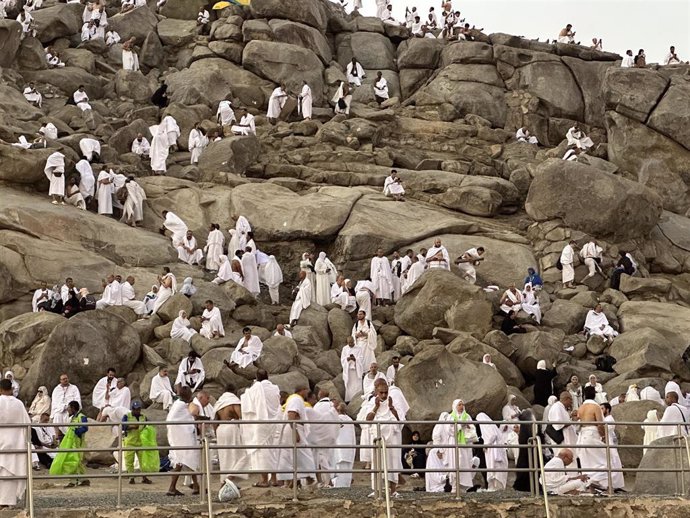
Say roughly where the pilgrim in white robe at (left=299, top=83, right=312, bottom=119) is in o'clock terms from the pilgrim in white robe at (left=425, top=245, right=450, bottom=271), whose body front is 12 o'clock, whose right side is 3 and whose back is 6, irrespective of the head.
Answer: the pilgrim in white robe at (left=299, top=83, right=312, bottom=119) is roughly at 5 o'clock from the pilgrim in white robe at (left=425, top=245, right=450, bottom=271).

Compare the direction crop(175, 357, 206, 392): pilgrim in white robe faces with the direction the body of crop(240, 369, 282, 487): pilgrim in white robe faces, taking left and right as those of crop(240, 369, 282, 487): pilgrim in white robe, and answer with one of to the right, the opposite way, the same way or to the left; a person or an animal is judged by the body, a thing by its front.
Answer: the opposite way

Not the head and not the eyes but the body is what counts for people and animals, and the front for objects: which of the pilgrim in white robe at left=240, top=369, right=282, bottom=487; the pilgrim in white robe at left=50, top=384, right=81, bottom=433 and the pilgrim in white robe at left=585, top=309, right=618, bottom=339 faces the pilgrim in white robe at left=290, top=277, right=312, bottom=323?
the pilgrim in white robe at left=240, top=369, right=282, bottom=487

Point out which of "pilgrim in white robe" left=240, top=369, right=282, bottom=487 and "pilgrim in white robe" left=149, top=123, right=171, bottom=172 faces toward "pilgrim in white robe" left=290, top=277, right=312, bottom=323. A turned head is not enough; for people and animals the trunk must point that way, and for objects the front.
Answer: "pilgrim in white robe" left=240, top=369, right=282, bottom=487

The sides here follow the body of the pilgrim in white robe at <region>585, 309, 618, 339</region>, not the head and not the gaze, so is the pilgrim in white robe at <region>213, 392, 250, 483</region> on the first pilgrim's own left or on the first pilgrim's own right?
on the first pilgrim's own right

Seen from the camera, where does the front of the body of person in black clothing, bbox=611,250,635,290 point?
to the viewer's left

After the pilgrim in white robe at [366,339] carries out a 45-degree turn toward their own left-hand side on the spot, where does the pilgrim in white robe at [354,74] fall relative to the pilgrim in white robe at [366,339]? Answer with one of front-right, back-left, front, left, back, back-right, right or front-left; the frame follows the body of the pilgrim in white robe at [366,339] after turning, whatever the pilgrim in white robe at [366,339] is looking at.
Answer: back-left
